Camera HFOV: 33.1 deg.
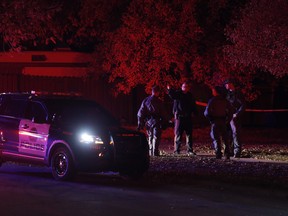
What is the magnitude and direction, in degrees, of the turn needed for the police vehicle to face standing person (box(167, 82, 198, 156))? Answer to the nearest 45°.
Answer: approximately 90° to its left

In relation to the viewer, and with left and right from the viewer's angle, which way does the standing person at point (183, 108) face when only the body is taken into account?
facing the viewer

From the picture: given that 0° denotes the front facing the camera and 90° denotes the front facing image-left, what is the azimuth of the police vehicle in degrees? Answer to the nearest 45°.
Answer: approximately 315°

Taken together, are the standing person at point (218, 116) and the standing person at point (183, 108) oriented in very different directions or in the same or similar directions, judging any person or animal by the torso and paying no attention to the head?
very different directions
